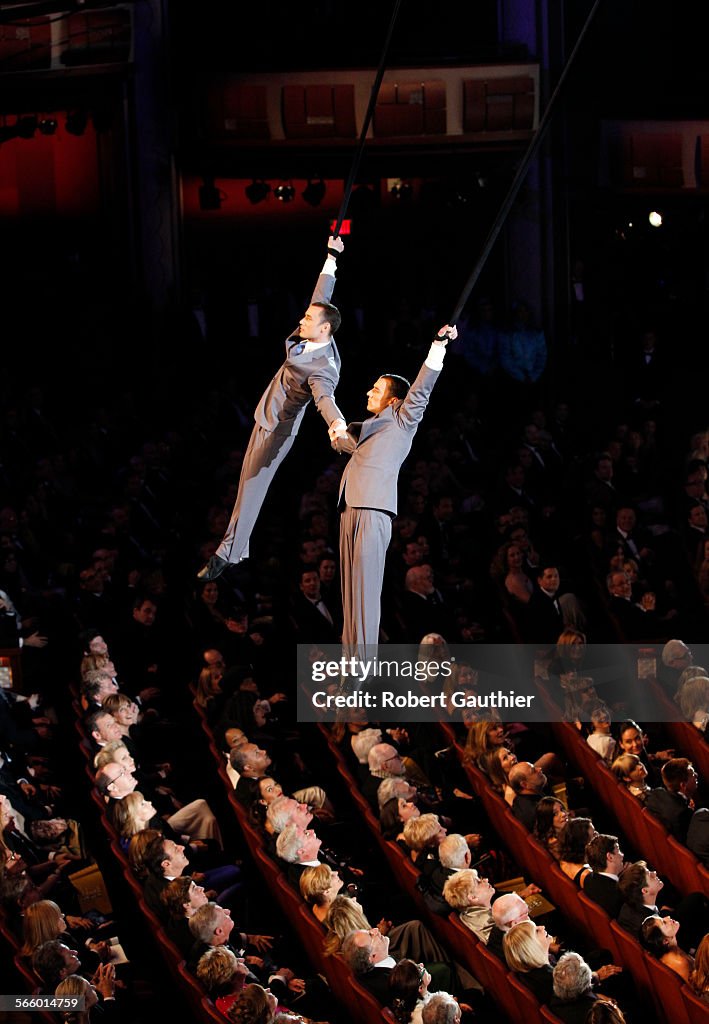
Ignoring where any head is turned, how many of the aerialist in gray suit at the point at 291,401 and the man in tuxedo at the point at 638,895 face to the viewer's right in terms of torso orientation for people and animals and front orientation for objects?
1

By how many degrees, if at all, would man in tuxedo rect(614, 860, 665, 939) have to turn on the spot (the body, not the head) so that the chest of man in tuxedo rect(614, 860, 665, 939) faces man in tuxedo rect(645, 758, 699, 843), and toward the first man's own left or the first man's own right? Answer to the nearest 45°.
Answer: approximately 90° to the first man's own left

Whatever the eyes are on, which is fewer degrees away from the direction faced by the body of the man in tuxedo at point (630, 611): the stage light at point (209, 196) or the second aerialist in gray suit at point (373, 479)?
the second aerialist in gray suit

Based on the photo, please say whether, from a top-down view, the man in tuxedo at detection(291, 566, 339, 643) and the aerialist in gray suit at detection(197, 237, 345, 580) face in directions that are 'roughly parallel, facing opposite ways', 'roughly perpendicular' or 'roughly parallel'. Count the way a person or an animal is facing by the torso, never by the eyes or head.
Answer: roughly perpendicular

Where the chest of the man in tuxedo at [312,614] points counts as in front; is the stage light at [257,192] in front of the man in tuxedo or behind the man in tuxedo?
behind

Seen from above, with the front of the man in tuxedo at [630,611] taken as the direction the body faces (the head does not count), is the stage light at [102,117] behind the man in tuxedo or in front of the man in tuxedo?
behind

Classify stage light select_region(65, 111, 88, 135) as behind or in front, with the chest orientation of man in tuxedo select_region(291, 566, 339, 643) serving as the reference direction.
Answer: behind

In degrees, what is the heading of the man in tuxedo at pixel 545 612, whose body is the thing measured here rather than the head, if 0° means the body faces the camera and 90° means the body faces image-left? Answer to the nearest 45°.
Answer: approximately 315°
